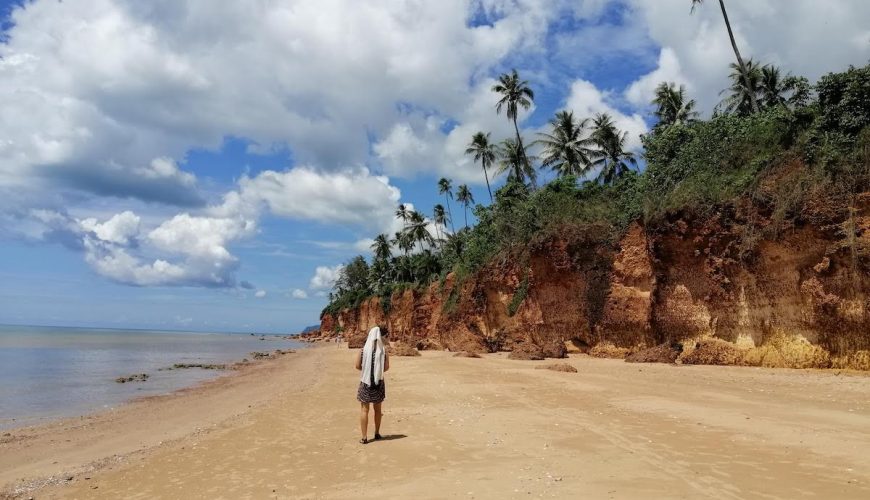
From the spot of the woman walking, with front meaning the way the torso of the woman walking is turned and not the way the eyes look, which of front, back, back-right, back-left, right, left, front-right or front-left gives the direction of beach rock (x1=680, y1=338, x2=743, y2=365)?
front-right

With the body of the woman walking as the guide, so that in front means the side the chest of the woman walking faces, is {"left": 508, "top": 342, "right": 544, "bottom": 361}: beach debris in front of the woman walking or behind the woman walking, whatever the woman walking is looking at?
in front

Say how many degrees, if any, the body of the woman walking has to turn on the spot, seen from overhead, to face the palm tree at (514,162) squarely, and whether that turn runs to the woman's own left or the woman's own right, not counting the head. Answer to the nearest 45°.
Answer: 0° — they already face it

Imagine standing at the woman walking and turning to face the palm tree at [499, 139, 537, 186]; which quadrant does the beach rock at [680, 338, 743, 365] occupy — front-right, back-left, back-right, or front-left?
front-right

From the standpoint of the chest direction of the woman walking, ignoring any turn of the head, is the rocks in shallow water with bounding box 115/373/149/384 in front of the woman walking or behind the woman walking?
in front

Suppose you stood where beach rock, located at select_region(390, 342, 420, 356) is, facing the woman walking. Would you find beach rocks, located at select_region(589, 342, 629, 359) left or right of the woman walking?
left

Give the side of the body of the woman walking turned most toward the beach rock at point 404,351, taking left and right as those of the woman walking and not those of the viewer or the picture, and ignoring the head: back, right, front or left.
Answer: front

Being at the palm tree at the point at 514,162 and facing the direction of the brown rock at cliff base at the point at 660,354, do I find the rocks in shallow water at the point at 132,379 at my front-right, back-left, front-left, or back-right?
front-right

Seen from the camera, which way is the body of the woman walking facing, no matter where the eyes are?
away from the camera
